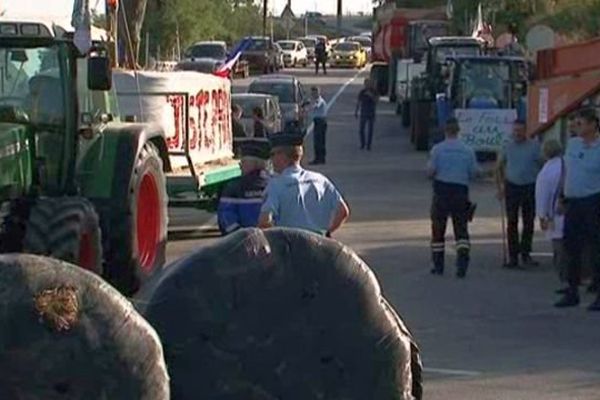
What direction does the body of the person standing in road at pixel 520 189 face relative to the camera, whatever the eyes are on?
toward the camera

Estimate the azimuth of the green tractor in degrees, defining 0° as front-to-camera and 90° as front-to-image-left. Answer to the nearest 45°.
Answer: approximately 45°

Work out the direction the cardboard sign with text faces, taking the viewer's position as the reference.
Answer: facing the viewer

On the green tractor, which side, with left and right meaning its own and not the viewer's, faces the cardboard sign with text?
left

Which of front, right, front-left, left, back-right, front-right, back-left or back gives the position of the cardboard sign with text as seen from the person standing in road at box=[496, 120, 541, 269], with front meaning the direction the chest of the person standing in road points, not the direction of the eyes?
back

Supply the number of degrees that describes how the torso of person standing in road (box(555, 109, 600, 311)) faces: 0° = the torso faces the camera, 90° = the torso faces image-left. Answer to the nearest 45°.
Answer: approximately 45°

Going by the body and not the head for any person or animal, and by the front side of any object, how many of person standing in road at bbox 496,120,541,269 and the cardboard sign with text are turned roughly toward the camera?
2

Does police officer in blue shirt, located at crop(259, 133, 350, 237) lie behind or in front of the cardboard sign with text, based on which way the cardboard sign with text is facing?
in front
